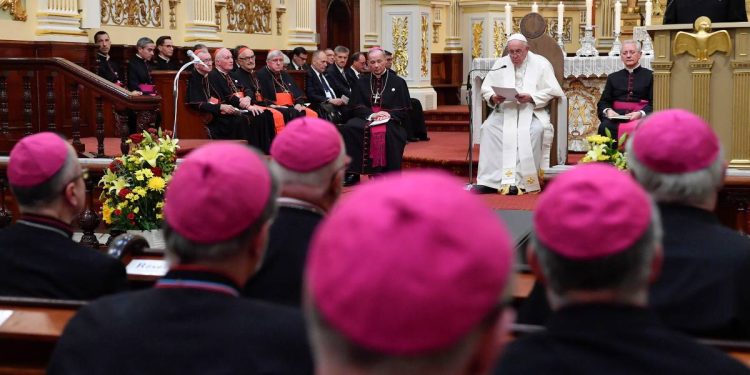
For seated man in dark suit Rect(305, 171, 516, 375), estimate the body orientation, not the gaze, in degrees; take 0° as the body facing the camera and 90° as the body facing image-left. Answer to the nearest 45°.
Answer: approximately 180°

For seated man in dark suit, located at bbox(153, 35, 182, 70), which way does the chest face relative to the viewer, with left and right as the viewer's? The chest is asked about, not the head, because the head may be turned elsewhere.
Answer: facing the viewer and to the right of the viewer

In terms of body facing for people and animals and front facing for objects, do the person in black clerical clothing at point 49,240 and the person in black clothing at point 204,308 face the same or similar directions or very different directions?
same or similar directions

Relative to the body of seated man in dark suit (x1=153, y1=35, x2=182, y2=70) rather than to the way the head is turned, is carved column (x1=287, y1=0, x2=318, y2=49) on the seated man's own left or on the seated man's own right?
on the seated man's own left

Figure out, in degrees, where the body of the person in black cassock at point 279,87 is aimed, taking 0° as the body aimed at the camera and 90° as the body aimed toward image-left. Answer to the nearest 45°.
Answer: approximately 315°

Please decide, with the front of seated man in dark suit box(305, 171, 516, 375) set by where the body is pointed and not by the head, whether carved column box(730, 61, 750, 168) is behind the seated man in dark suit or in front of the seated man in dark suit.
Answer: in front

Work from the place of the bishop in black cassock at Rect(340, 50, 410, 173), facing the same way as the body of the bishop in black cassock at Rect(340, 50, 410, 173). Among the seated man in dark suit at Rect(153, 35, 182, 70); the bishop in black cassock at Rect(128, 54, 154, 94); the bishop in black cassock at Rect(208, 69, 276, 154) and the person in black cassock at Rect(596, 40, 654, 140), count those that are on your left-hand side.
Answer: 1

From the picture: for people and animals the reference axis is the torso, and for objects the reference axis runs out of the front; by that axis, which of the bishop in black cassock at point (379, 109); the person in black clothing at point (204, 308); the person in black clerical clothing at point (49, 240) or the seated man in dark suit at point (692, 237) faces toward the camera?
the bishop in black cassock

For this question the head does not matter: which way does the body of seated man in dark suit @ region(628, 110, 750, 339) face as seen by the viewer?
away from the camera

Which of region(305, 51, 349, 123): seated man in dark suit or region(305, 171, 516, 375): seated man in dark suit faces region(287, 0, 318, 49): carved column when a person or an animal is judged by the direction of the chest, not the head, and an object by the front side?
region(305, 171, 516, 375): seated man in dark suit

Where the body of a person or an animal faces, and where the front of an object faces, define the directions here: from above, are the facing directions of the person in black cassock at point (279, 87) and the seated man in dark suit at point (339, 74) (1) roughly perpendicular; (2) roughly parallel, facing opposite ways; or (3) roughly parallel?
roughly parallel

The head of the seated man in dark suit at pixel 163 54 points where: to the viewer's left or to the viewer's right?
to the viewer's right

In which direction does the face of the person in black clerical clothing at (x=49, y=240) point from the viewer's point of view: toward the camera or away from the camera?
away from the camera

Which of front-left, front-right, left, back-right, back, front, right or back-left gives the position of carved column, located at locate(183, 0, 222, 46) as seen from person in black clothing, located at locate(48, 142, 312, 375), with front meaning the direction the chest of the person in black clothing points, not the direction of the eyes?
front-left

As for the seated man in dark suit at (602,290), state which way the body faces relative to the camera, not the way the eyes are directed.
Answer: away from the camera

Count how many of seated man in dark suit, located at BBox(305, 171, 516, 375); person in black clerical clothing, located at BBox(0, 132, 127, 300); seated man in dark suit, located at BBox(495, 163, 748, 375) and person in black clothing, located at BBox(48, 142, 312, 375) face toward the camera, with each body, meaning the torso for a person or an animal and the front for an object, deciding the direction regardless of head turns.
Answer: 0

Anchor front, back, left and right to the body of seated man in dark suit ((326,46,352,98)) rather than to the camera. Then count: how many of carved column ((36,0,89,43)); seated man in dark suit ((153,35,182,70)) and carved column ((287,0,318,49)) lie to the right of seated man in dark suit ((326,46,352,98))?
2

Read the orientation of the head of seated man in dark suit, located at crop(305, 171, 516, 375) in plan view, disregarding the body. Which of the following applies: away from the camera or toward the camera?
away from the camera

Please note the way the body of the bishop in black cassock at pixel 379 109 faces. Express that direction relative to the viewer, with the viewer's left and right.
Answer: facing the viewer

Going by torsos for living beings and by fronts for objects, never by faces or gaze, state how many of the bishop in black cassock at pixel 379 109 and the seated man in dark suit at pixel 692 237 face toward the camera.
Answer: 1

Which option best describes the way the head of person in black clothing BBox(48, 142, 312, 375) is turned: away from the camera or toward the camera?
away from the camera
